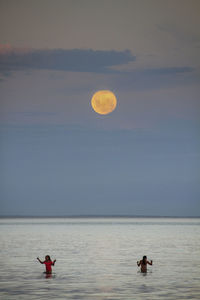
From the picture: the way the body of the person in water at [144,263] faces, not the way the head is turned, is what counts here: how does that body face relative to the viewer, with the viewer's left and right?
facing away from the viewer

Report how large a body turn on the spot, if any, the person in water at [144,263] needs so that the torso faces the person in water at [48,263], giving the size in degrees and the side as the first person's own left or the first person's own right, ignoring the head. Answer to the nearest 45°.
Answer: approximately 90° to the first person's own left
